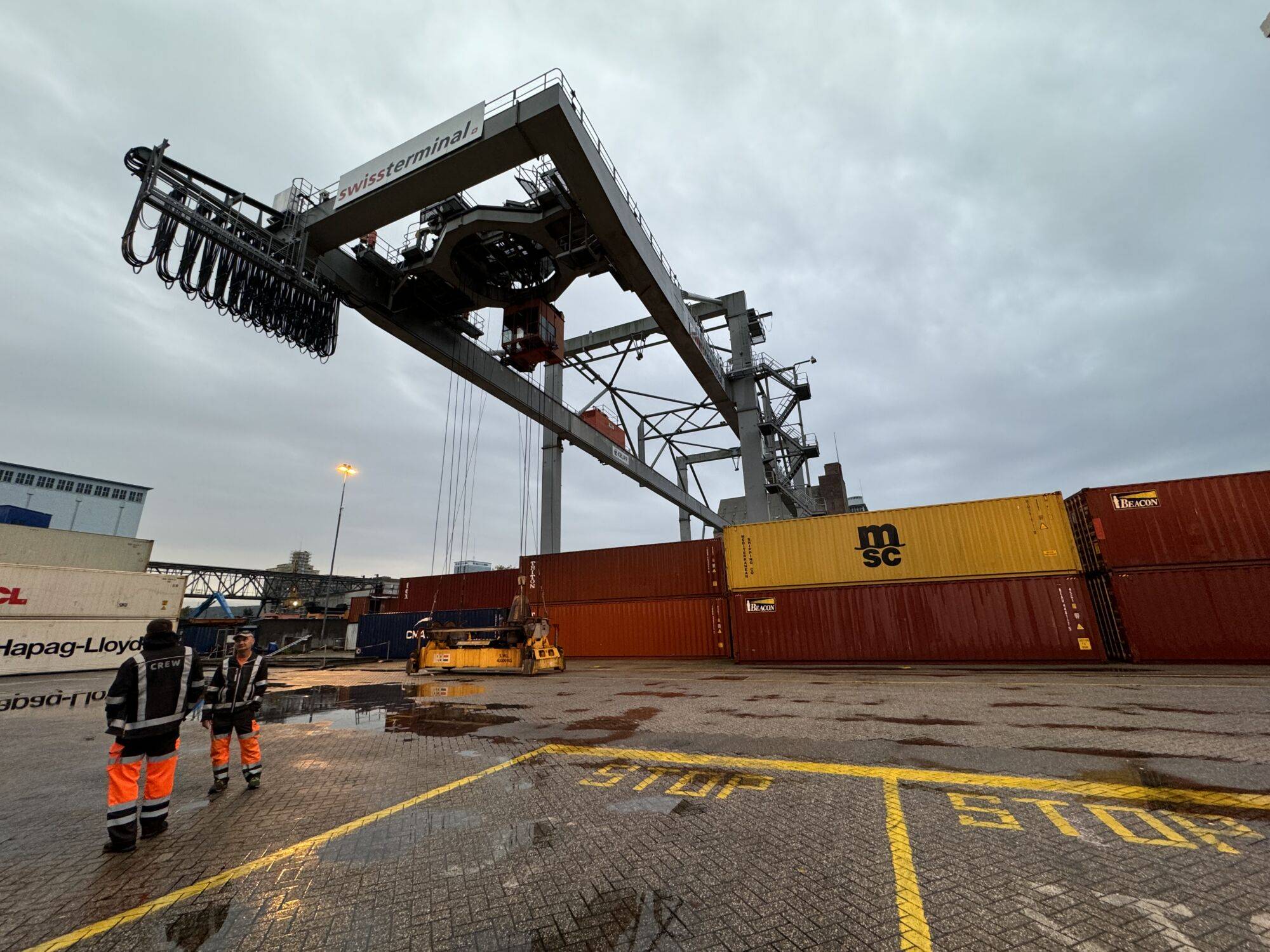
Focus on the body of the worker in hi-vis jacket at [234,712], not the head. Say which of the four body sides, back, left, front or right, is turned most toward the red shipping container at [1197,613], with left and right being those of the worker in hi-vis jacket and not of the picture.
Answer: left

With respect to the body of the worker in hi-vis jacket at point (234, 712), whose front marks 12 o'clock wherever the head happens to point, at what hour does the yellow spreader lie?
The yellow spreader is roughly at 7 o'clock from the worker in hi-vis jacket.

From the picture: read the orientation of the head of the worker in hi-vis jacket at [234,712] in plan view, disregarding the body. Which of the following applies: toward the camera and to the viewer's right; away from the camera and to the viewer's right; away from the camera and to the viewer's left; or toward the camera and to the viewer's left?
toward the camera and to the viewer's left

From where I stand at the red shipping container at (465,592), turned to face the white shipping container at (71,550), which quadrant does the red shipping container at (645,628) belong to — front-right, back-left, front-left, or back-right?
back-left

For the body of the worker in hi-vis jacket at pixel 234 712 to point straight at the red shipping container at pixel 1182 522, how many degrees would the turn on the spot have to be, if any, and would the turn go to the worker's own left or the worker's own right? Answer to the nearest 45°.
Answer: approximately 90° to the worker's own left

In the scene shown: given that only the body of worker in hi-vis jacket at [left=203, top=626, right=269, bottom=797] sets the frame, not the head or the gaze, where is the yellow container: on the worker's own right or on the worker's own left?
on the worker's own left

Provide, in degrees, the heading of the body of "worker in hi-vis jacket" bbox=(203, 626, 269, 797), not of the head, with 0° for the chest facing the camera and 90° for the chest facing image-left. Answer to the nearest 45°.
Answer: approximately 0°

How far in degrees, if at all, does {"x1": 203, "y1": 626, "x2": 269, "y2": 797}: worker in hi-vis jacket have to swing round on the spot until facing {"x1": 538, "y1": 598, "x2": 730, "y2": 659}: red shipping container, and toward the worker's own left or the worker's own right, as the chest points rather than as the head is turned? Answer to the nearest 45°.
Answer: approximately 135° to the worker's own left

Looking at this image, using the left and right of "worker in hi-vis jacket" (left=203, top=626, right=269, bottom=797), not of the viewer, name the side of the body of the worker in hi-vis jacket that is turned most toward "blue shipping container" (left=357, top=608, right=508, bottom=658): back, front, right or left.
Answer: back

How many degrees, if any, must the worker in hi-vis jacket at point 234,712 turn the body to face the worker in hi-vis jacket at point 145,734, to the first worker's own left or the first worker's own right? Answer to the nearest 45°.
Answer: approximately 45° to the first worker's own right
